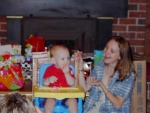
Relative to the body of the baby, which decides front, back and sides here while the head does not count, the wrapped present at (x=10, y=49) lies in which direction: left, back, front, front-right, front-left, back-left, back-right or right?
back-right

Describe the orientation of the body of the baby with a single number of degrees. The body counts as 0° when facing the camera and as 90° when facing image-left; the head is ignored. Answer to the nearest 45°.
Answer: approximately 0°

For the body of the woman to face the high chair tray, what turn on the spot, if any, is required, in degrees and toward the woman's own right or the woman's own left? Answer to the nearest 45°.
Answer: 0° — they already face it

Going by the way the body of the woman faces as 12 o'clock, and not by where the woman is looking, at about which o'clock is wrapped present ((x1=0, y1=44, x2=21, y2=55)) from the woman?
The wrapped present is roughly at 2 o'clock from the woman.

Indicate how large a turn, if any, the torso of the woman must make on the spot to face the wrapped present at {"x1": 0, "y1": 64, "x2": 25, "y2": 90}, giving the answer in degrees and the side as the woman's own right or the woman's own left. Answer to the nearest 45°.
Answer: approximately 45° to the woman's own right

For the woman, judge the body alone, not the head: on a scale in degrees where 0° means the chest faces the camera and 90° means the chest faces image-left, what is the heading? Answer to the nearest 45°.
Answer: approximately 45°
